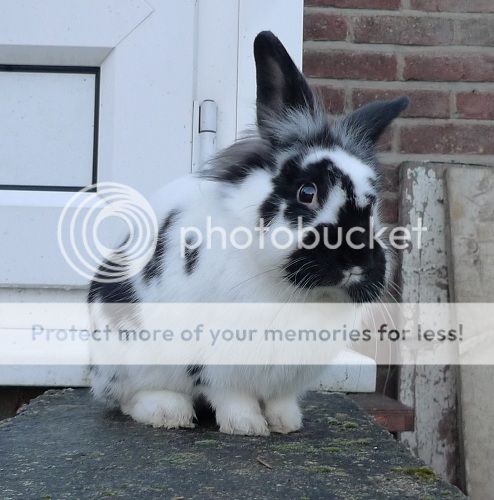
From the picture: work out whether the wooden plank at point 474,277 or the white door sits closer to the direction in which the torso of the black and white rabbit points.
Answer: the wooden plank

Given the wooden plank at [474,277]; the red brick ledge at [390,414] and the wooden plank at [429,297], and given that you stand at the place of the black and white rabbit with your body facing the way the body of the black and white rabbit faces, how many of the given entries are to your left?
3

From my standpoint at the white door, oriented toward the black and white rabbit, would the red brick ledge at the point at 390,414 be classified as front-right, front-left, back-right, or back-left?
front-left

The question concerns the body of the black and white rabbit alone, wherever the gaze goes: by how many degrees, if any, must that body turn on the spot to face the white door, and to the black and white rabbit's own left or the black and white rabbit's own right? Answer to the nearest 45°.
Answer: approximately 180°

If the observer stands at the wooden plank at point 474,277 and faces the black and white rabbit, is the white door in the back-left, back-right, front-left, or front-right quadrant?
front-right

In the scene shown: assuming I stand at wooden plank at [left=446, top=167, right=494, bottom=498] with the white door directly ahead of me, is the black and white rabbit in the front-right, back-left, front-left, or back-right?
front-left

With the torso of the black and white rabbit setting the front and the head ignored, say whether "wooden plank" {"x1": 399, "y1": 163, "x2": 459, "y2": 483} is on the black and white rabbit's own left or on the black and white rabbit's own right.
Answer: on the black and white rabbit's own left

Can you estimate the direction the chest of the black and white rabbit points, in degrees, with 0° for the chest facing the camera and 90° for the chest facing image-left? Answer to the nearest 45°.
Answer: approximately 315°
